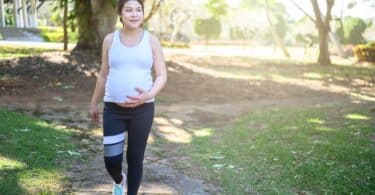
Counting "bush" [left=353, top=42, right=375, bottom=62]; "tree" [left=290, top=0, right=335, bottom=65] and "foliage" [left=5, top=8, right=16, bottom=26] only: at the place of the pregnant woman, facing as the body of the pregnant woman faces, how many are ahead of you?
0

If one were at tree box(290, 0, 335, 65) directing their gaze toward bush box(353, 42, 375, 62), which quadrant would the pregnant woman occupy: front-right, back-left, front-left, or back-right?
back-right

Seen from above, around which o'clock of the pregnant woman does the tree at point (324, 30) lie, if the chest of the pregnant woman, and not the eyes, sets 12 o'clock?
The tree is roughly at 7 o'clock from the pregnant woman.

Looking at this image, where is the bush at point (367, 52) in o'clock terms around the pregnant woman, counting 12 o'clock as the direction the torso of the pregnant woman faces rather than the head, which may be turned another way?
The bush is roughly at 7 o'clock from the pregnant woman.

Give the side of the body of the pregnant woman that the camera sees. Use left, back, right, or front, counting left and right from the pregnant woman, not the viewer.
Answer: front

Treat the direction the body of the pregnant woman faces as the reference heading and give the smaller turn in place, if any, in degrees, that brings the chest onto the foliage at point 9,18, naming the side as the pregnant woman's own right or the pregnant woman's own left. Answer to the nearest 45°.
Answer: approximately 180°
